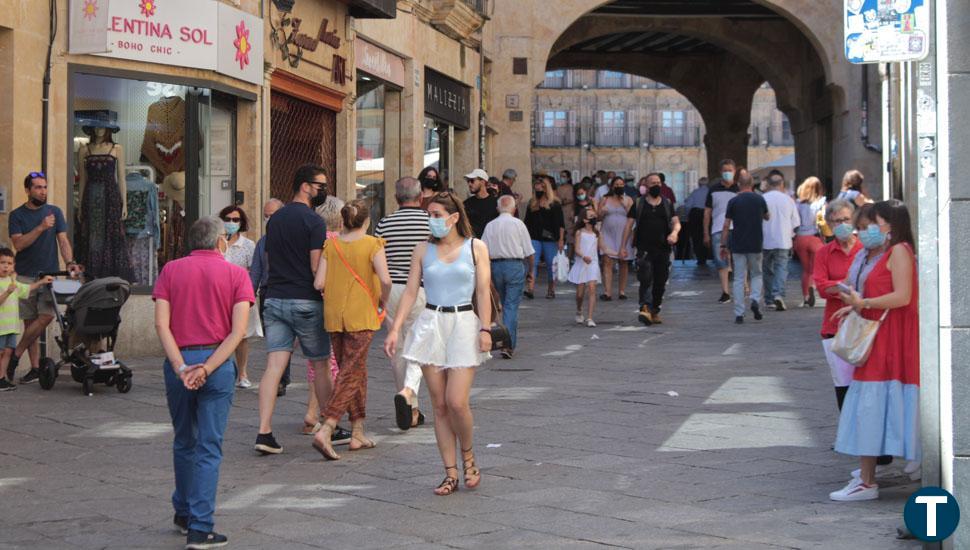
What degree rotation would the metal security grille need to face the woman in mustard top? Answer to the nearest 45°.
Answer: approximately 45° to its right

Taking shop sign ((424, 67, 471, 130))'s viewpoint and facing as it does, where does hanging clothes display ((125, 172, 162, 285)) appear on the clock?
The hanging clothes display is roughly at 2 o'clock from the shop sign.

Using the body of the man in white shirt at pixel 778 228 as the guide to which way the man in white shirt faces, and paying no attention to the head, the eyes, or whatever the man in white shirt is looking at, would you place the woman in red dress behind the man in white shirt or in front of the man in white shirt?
behind

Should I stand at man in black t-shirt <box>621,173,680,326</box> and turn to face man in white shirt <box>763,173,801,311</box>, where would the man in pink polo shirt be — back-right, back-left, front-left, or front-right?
back-right

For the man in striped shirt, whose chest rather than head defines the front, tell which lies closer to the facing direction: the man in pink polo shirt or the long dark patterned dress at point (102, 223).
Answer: the long dark patterned dress

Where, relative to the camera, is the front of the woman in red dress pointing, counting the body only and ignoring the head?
to the viewer's left

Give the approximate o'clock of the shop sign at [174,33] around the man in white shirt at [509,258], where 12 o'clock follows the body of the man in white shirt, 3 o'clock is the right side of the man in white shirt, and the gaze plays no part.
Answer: The shop sign is roughly at 9 o'clock from the man in white shirt.

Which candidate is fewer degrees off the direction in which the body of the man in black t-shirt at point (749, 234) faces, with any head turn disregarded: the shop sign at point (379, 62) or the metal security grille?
the shop sign

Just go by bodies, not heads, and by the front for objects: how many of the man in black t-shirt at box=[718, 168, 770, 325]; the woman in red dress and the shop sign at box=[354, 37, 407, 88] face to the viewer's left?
1

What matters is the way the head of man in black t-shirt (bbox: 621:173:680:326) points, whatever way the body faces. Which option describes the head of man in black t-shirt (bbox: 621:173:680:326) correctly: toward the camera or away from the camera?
toward the camera

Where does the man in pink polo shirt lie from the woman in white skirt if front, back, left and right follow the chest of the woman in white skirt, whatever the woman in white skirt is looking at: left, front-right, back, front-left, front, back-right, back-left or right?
front-right

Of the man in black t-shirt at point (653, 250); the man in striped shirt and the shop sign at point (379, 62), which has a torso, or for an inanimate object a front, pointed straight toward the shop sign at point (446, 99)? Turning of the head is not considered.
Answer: the man in striped shirt

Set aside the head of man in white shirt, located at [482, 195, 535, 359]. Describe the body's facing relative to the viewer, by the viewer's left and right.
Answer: facing away from the viewer

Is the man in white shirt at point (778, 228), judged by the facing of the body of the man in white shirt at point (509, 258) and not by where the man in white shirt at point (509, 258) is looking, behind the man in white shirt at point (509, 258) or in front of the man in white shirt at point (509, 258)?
in front

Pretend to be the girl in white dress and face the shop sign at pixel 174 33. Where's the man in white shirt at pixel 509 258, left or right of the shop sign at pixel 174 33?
left

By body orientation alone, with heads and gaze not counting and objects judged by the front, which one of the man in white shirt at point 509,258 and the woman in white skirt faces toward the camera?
the woman in white skirt

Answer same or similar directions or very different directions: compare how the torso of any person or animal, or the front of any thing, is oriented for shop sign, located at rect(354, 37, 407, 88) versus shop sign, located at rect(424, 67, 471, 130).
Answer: same or similar directions
